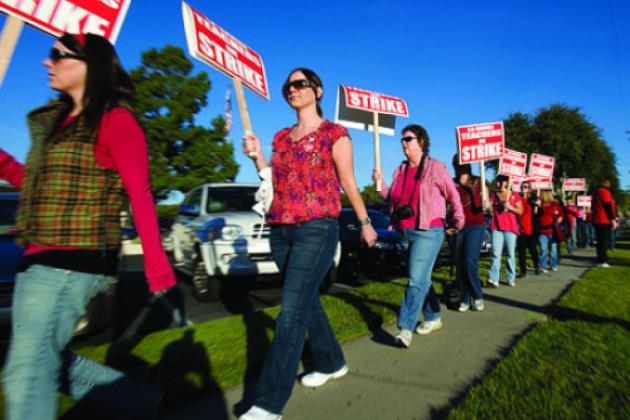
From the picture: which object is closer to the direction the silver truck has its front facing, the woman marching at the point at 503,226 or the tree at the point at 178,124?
the woman marching

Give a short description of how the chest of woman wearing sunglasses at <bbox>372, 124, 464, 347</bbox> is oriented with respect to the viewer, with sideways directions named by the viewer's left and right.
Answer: facing the viewer and to the left of the viewer

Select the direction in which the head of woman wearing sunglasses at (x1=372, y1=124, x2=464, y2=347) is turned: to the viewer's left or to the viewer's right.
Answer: to the viewer's left

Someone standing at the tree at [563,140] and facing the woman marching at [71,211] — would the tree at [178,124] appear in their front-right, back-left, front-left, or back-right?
front-right

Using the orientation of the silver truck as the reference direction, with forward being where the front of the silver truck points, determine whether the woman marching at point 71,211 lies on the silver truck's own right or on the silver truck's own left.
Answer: on the silver truck's own right

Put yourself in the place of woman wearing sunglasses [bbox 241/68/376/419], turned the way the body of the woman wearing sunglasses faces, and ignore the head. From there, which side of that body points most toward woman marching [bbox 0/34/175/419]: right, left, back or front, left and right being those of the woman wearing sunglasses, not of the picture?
front

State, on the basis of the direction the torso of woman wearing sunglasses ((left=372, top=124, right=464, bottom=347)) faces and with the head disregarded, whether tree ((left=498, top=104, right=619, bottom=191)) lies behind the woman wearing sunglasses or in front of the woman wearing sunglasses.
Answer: behind

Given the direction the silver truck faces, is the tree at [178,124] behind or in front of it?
behind

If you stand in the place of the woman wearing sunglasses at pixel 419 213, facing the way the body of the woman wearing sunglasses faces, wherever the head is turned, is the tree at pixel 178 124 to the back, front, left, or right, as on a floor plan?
right

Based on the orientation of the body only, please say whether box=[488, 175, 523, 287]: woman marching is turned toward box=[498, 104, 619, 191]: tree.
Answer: no

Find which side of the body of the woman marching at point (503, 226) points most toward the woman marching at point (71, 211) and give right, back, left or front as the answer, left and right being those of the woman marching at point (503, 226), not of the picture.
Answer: front

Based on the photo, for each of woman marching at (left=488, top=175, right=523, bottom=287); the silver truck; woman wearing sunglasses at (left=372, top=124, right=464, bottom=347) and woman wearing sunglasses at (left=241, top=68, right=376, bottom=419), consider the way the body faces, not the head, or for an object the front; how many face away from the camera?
0

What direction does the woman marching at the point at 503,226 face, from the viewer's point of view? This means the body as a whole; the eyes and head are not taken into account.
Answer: toward the camera

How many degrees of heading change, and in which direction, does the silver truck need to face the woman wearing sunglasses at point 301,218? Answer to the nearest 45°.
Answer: approximately 45° to its right

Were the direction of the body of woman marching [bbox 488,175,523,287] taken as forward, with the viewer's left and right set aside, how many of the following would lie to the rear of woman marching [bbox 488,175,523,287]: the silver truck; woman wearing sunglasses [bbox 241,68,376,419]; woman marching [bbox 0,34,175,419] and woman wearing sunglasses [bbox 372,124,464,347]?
0

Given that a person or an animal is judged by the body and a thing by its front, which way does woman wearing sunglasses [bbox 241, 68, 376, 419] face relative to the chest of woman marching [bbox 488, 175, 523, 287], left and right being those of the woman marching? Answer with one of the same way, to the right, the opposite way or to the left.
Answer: the same way

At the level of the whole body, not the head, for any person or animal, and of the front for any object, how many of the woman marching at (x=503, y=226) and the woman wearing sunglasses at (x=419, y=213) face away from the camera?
0
